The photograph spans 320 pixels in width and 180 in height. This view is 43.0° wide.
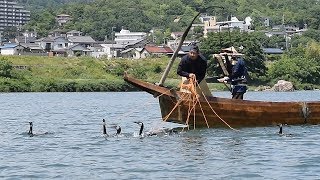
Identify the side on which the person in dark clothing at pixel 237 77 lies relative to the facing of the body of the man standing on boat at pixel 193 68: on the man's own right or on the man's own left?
on the man's own left

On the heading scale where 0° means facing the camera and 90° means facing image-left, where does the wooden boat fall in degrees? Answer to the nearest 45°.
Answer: approximately 90°

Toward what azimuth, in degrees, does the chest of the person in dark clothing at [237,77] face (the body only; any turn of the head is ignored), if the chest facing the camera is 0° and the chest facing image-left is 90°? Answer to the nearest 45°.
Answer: approximately 90°
